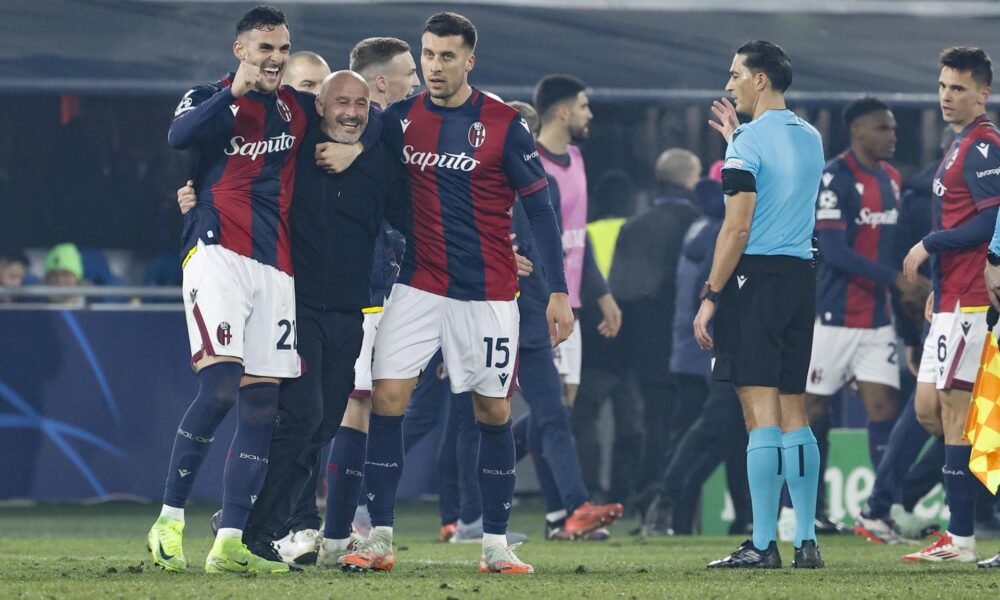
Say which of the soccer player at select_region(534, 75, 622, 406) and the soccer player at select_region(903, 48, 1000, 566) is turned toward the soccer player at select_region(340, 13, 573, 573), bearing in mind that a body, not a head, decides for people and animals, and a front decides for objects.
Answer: the soccer player at select_region(903, 48, 1000, 566)

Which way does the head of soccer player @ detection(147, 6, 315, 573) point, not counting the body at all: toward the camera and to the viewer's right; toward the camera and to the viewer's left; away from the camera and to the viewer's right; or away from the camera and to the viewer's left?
toward the camera and to the viewer's right

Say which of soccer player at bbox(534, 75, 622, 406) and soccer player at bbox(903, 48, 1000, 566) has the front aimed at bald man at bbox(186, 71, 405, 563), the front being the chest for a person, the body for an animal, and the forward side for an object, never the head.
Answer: soccer player at bbox(903, 48, 1000, 566)

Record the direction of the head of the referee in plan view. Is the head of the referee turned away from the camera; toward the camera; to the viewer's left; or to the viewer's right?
to the viewer's left

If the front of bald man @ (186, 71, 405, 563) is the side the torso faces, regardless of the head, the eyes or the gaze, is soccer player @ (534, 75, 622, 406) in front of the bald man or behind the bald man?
behind

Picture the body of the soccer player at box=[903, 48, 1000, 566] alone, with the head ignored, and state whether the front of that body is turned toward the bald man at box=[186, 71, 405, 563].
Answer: yes

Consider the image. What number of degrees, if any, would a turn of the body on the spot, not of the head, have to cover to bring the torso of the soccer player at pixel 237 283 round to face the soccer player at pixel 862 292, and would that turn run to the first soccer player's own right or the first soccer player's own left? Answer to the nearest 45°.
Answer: approximately 90° to the first soccer player's own left

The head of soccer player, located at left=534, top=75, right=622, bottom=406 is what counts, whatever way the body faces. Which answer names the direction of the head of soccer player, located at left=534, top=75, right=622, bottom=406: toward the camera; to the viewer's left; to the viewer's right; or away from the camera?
to the viewer's right

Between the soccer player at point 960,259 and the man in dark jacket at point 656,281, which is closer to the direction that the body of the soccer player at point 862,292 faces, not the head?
the soccer player

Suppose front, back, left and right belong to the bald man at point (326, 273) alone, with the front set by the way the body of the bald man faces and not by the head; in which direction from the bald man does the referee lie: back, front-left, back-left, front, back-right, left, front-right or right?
left

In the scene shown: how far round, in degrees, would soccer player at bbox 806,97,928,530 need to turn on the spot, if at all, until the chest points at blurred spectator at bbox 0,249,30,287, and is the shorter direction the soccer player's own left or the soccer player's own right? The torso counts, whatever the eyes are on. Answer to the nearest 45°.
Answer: approximately 135° to the soccer player's own right
